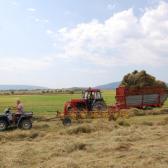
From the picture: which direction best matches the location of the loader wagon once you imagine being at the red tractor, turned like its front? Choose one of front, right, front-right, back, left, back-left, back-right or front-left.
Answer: back-right

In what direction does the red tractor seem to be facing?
to the viewer's left

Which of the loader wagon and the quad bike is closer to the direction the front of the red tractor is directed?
the quad bike
